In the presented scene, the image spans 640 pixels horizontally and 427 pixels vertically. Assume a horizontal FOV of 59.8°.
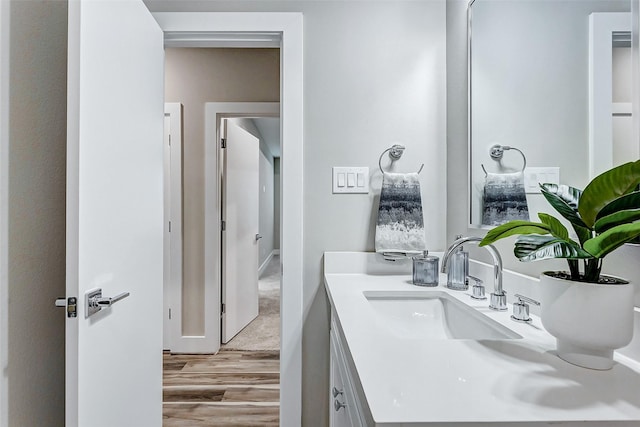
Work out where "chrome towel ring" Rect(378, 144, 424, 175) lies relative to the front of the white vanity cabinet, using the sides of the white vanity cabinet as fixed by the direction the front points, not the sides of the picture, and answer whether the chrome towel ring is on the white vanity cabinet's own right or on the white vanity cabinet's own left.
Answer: on the white vanity cabinet's own right

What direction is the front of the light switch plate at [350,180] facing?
toward the camera

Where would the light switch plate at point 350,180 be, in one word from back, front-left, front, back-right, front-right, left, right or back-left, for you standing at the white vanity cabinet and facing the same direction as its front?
right

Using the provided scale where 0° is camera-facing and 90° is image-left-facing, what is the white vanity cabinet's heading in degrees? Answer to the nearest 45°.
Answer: approximately 90°
